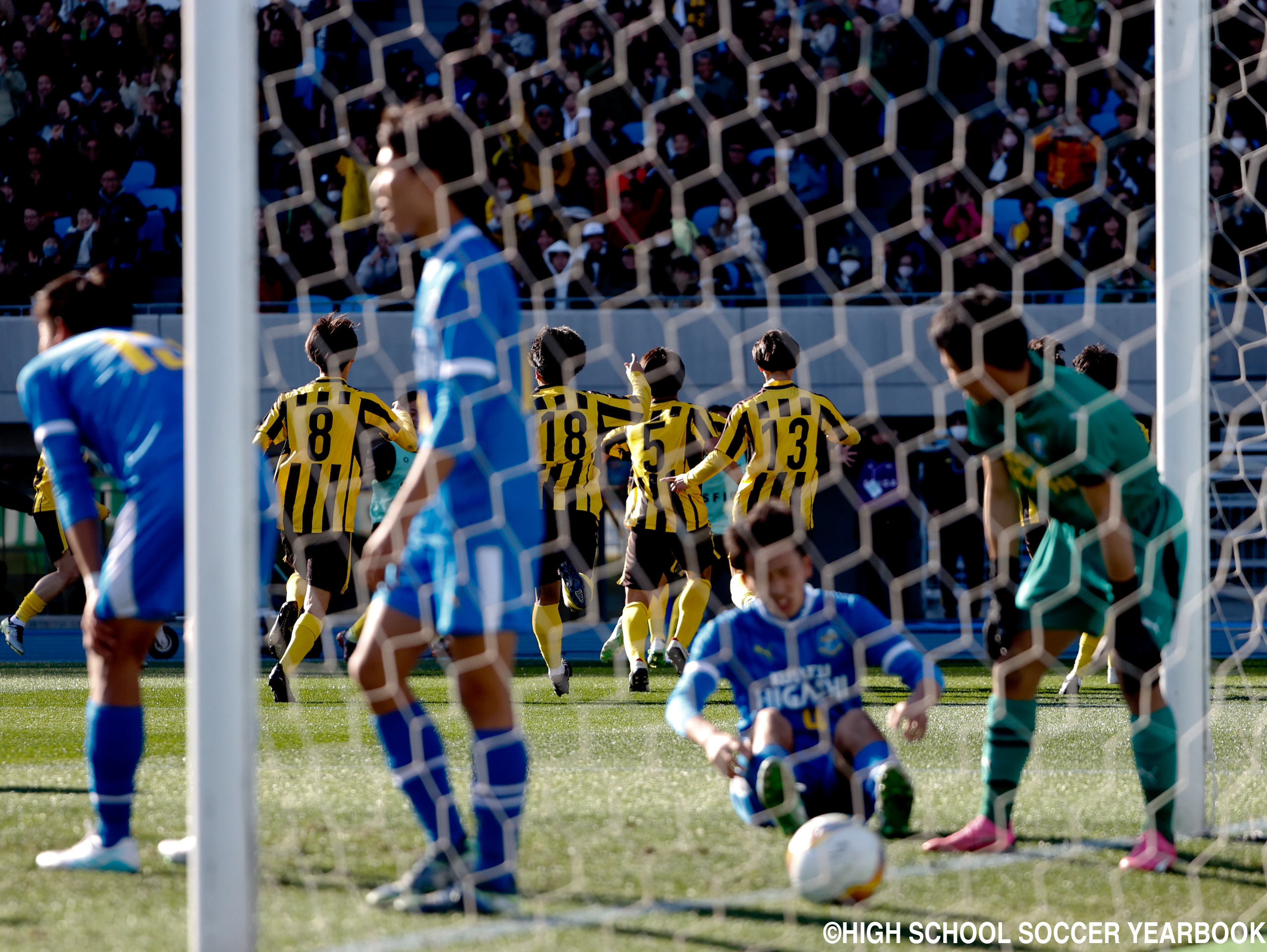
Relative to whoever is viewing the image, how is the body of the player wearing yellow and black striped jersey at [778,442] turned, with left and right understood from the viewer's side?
facing away from the viewer

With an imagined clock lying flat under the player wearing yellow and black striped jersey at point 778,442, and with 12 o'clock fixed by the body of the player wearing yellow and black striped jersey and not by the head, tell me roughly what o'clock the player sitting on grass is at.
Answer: The player sitting on grass is roughly at 6 o'clock from the player wearing yellow and black striped jersey.

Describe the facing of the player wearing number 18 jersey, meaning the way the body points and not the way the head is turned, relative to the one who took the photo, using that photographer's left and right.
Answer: facing away from the viewer

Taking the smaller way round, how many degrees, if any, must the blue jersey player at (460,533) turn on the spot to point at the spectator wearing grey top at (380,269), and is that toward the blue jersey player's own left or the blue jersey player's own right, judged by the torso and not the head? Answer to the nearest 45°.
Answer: approximately 90° to the blue jersey player's own right

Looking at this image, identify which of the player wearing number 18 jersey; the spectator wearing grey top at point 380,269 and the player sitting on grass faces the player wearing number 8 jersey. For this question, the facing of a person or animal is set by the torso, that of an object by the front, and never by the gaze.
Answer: the spectator wearing grey top

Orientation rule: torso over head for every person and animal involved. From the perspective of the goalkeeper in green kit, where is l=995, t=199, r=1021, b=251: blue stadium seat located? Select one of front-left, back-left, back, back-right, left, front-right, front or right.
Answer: back-right

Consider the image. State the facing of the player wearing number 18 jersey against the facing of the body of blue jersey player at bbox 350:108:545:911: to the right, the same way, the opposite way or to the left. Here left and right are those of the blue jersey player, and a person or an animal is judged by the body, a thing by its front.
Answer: to the right

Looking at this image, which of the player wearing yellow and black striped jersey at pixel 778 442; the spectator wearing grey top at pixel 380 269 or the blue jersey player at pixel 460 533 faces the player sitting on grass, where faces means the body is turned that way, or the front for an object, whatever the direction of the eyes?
the spectator wearing grey top

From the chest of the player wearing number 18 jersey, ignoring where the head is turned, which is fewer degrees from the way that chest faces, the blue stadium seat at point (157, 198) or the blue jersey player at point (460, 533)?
the blue stadium seat

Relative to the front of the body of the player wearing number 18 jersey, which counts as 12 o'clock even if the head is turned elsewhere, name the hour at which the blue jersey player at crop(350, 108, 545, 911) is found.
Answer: The blue jersey player is roughly at 6 o'clock from the player wearing number 18 jersey.
